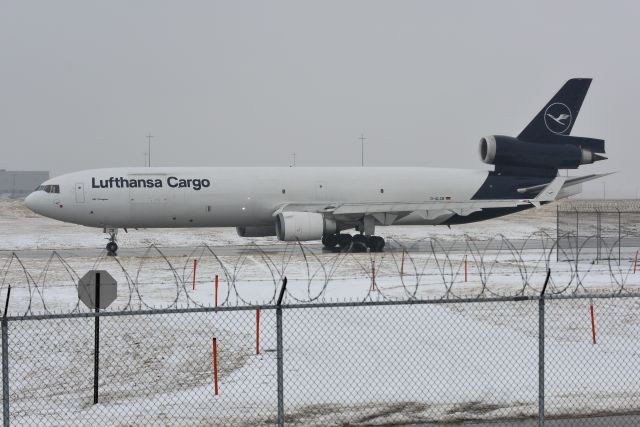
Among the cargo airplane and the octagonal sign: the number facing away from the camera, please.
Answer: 1

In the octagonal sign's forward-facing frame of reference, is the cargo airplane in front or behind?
in front

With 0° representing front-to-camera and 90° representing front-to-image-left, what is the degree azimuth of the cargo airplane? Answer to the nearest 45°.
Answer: approximately 90°

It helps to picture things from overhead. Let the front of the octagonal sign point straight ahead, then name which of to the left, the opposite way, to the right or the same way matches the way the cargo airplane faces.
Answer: to the left

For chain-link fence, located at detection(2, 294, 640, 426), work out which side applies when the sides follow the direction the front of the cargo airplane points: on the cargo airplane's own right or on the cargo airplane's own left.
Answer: on the cargo airplane's own left

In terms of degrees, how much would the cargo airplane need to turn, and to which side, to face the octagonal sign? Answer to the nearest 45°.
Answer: approximately 90° to its left

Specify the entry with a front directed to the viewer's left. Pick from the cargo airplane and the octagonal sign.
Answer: the cargo airplane

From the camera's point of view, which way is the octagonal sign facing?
away from the camera
